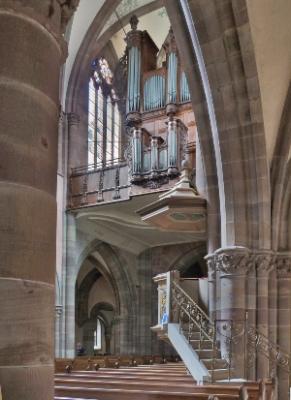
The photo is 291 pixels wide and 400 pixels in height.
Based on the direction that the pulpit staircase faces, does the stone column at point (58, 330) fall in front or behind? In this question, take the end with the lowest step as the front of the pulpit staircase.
behind

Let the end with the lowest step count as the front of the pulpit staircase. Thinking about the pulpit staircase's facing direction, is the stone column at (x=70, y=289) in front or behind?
behind

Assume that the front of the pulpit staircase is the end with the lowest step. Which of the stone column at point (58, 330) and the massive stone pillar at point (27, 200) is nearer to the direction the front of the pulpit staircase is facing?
the massive stone pillar

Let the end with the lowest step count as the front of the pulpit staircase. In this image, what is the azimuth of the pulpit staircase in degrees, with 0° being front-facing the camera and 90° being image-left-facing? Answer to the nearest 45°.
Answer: approximately 315°

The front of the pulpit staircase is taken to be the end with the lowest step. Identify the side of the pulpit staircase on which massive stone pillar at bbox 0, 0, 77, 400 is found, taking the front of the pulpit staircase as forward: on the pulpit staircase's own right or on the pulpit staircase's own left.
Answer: on the pulpit staircase's own right
